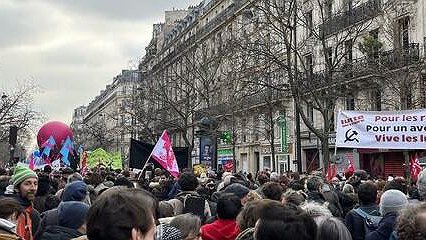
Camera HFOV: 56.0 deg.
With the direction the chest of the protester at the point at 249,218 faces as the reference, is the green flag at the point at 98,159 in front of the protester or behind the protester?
in front

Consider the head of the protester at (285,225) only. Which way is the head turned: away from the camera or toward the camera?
away from the camera

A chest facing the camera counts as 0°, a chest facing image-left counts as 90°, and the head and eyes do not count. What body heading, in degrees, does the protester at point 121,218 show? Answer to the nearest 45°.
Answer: approximately 225°

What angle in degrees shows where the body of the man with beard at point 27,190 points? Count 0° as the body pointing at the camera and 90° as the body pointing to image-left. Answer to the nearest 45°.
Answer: approximately 315°

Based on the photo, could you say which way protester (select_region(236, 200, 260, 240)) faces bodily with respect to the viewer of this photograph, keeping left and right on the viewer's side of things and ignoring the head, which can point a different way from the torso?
facing away from the viewer

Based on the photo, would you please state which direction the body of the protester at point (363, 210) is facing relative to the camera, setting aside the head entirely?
away from the camera

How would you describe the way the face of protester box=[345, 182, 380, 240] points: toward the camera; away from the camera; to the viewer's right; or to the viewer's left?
away from the camera

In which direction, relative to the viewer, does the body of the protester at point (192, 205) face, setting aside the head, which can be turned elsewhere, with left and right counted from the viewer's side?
facing away from the viewer

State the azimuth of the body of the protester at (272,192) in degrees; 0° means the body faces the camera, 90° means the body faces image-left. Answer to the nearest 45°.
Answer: approximately 180°

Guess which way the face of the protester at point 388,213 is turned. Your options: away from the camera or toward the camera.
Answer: away from the camera

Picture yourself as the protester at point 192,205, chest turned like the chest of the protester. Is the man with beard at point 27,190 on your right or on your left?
on your left

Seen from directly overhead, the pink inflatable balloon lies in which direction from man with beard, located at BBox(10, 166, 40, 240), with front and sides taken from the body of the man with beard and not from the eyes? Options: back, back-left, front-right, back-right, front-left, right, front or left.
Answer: back-left

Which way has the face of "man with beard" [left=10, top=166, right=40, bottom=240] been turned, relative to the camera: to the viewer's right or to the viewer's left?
to the viewer's right

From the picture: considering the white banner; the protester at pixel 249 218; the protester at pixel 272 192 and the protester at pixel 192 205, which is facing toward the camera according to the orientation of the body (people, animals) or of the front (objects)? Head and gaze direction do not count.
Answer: the white banner

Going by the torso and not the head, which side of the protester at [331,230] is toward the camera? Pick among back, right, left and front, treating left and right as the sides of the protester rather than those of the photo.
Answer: back
